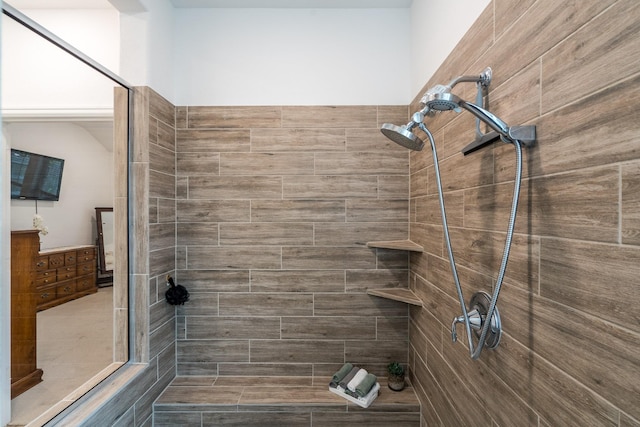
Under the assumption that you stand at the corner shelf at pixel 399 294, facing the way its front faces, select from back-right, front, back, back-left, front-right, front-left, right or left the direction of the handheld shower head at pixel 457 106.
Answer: front-left

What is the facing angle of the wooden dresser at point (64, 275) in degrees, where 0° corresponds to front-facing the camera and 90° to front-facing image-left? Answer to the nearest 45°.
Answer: approximately 315°

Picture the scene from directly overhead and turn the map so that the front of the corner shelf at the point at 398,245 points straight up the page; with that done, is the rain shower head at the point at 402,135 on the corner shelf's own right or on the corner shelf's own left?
on the corner shelf's own left

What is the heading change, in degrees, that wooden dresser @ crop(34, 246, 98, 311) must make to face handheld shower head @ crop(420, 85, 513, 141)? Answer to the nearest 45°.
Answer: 0° — it already faces it

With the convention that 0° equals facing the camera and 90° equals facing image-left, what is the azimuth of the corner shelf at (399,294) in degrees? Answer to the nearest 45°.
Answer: approximately 45°

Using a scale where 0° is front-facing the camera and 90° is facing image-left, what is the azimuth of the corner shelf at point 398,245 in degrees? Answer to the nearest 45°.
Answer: approximately 45°

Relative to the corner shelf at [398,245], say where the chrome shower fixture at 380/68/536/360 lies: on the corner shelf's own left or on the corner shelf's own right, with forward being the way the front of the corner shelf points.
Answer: on the corner shelf's own left

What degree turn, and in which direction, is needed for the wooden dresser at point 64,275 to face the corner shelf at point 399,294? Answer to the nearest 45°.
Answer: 0° — it already faces it
